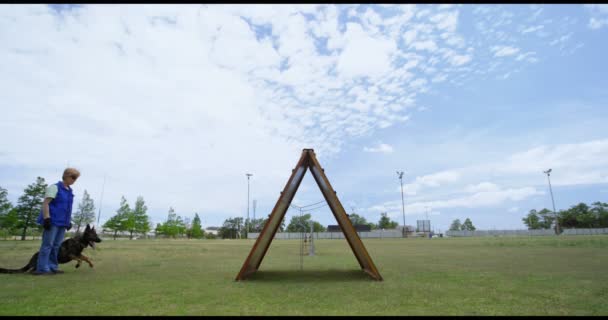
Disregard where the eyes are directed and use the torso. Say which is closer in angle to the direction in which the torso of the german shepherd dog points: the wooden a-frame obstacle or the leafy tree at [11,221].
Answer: the wooden a-frame obstacle

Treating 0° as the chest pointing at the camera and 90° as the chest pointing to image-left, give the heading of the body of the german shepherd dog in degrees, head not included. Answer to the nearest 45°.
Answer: approximately 270°

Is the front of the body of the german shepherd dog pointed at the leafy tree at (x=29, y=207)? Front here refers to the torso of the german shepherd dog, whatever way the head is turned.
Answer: no

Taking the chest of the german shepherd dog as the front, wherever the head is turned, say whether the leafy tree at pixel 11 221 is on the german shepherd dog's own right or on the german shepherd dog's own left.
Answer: on the german shepherd dog's own left

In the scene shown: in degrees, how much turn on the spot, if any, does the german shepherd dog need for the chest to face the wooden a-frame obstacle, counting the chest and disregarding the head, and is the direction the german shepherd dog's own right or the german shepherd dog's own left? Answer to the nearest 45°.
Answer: approximately 45° to the german shepherd dog's own right

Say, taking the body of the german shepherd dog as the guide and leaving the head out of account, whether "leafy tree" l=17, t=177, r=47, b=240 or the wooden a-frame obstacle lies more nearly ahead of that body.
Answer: the wooden a-frame obstacle

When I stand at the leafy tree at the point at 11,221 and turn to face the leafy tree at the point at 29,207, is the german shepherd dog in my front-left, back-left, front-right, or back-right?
back-right

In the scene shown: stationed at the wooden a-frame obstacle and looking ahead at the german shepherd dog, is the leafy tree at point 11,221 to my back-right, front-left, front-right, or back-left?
front-right
